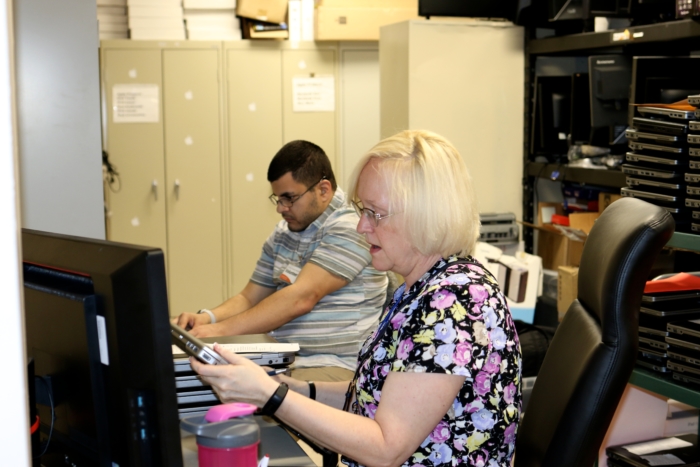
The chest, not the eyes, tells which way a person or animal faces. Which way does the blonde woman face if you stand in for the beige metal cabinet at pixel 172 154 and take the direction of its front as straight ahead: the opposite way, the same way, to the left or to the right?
to the right

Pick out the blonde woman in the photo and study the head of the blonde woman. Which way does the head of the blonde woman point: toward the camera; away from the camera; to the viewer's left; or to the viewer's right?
to the viewer's left

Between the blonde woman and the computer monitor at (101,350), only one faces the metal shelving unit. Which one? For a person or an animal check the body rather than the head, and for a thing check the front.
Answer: the computer monitor

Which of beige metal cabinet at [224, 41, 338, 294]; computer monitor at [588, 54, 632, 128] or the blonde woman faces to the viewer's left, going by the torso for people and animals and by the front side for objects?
the blonde woman

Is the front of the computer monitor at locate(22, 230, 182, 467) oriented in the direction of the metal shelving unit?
yes

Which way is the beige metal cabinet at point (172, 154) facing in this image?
toward the camera

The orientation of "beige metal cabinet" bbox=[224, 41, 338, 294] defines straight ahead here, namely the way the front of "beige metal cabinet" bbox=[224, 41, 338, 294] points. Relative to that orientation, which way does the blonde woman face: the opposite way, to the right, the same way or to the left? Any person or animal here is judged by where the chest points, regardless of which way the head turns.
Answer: to the right

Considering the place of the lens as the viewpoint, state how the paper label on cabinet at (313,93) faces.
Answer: facing the viewer

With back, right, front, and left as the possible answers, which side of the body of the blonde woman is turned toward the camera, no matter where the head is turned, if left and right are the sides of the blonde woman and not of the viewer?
left

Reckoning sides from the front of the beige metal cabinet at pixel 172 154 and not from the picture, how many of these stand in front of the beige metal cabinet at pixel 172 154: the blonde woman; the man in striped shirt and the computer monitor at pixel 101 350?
3

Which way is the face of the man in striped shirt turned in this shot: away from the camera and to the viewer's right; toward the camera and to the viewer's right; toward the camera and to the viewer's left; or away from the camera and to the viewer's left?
toward the camera and to the viewer's left
